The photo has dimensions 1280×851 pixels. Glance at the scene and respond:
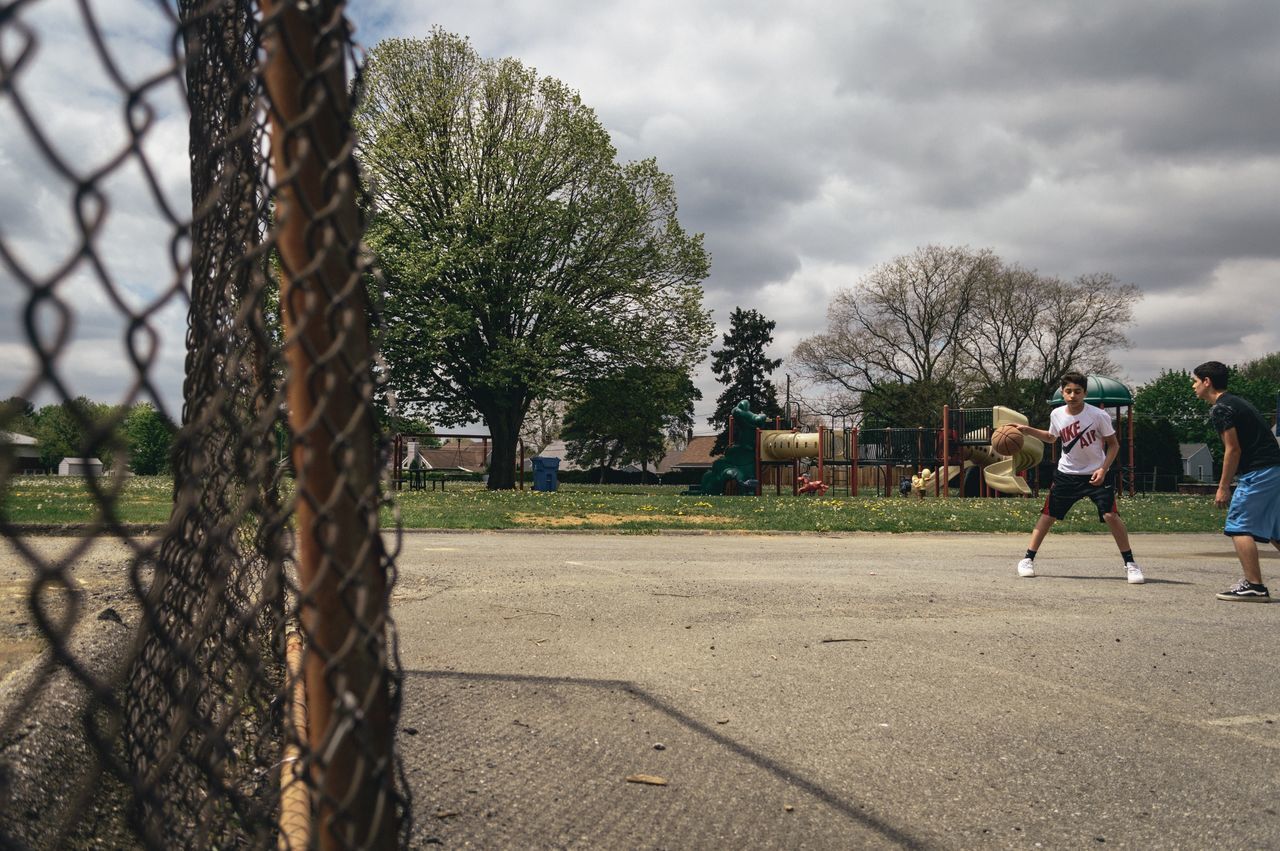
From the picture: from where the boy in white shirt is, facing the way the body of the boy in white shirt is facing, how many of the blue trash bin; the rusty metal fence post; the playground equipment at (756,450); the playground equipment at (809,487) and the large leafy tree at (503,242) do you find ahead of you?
1

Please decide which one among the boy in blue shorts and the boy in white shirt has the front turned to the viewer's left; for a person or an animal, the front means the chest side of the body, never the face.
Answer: the boy in blue shorts

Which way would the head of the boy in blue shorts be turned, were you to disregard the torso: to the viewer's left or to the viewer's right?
to the viewer's left

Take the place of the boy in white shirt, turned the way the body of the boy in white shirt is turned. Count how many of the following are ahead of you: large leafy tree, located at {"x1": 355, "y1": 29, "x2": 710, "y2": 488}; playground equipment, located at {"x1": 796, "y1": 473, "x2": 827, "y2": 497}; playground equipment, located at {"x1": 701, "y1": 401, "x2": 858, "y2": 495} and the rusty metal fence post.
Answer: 1

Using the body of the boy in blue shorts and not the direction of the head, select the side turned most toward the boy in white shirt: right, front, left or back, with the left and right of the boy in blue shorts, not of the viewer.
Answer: front

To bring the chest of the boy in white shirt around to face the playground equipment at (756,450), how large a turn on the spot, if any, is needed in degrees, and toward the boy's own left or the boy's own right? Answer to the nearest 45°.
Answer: approximately 135° to the boy's own right

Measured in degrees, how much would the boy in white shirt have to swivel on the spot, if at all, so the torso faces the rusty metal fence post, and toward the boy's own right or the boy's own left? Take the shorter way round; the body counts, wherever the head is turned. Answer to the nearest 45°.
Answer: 0° — they already face it

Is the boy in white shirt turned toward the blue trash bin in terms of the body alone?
no

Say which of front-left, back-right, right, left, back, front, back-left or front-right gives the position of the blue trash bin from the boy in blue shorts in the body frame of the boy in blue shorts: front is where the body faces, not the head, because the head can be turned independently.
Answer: front-right

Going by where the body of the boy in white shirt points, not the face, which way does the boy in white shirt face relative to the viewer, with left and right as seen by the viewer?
facing the viewer

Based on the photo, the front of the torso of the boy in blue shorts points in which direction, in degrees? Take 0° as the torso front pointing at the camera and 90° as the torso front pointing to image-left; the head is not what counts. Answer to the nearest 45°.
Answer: approximately 90°

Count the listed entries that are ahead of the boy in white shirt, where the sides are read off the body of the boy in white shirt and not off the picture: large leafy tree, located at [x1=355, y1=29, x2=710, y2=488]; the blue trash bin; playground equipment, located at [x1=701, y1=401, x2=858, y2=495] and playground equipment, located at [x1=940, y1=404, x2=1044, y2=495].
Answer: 0

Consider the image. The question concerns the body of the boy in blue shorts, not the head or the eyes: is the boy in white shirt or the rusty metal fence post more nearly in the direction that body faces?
the boy in white shirt

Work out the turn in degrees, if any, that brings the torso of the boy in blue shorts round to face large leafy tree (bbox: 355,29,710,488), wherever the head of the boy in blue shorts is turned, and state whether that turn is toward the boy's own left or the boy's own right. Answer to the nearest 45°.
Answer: approximately 45° to the boy's own right

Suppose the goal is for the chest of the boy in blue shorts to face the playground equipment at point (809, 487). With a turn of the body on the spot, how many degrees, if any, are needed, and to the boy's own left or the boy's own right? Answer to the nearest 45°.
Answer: approximately 45° to the boy's own right

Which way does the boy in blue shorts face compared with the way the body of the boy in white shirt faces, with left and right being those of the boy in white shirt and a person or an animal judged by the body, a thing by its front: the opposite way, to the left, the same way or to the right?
to the right

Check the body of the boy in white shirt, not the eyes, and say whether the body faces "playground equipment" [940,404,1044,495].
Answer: no
